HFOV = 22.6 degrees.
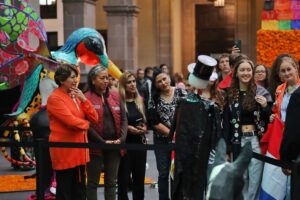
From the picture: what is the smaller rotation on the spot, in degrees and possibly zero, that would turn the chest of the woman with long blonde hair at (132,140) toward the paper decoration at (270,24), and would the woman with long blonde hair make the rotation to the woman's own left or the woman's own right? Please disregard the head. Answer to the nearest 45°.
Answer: approximately 90° to the woman's own left

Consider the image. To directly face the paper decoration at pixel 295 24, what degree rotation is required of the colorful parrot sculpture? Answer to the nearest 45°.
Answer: approximately 45° to its left

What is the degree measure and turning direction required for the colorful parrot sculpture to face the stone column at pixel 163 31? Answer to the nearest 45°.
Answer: approximately 90° to its left

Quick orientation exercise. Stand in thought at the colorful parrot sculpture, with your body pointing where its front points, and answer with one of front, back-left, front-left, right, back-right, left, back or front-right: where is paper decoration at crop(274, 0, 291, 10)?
front-left

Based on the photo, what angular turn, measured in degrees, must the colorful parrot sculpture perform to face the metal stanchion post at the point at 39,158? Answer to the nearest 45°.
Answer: approximately 90° to its right

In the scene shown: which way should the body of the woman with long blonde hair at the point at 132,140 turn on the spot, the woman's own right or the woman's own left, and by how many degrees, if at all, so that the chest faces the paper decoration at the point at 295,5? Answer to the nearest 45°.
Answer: approximately 90° to the woman's own left

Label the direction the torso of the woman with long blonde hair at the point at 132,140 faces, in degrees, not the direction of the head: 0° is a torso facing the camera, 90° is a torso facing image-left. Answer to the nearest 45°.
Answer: approximately 315°

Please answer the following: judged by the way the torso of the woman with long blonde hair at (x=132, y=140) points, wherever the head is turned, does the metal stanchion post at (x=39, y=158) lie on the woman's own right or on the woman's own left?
on the woman's own right

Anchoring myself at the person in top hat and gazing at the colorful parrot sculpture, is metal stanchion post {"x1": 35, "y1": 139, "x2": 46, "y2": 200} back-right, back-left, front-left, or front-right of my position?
front-left

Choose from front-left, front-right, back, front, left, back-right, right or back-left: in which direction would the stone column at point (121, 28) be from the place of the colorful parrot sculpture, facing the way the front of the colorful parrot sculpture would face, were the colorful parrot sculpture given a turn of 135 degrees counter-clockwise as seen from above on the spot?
front-right

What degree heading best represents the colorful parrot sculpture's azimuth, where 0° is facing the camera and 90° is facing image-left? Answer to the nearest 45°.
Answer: approximately 270°

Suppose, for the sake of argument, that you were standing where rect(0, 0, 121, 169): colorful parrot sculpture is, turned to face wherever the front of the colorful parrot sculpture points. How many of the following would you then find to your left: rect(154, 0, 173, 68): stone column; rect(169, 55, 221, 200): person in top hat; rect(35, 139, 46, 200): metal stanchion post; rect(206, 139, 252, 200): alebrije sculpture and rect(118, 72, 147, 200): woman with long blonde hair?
1

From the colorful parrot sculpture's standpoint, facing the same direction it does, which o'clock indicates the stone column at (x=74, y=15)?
The stone column is roughly at 9 o'clock from the colorful parrot sculpture.

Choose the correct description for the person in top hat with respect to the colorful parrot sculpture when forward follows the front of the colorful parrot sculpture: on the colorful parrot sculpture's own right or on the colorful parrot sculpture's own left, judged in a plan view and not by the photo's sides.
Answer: on the colorful parrot sculpture's own right

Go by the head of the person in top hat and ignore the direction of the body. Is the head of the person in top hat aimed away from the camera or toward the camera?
away from the camera

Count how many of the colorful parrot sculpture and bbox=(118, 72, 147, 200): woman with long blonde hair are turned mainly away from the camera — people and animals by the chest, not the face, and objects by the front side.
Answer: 0

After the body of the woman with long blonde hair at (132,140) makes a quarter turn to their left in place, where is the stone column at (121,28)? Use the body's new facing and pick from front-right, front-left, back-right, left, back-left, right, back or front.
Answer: front-left
